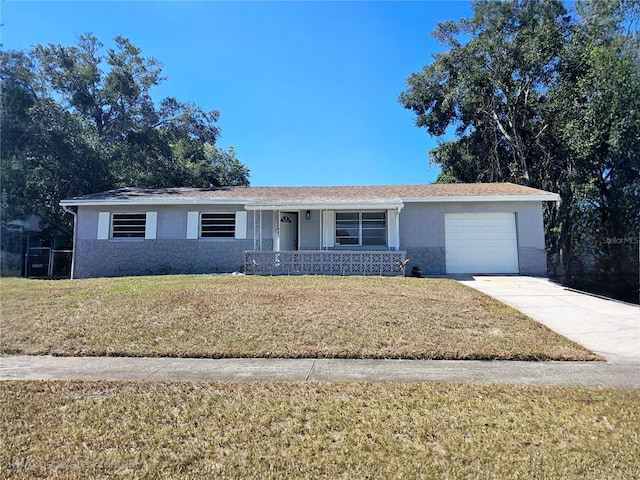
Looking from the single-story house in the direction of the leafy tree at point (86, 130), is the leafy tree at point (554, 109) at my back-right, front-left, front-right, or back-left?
back-right

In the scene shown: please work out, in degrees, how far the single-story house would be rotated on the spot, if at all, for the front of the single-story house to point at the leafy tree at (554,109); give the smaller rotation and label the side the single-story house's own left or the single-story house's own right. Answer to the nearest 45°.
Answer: approximately 90° to the single-story house's own left

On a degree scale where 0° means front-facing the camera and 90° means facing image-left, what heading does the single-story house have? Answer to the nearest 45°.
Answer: approximately 0°
